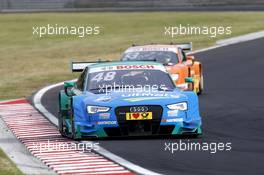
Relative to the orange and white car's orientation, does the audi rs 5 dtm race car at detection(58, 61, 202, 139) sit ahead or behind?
ahead

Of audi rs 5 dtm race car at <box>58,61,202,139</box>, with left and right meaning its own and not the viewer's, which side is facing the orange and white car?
back

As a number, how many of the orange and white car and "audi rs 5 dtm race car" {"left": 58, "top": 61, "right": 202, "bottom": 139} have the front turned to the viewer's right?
0

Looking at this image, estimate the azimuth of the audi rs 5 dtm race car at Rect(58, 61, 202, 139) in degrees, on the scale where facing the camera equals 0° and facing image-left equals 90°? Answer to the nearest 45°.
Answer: approximately 0°
